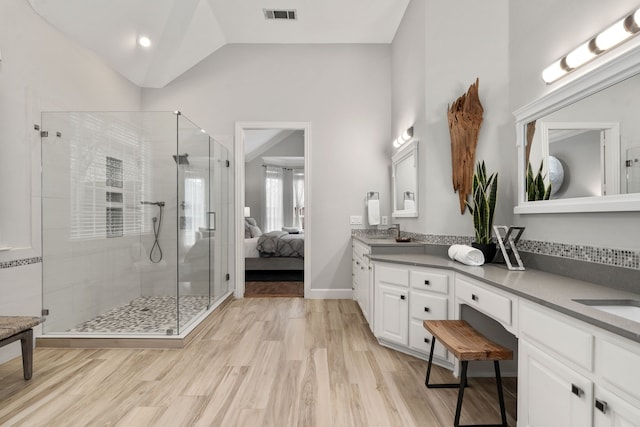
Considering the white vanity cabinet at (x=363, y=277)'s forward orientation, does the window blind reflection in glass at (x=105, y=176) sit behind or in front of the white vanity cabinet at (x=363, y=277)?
in front

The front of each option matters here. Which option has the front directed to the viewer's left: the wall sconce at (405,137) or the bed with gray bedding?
the wall sconce

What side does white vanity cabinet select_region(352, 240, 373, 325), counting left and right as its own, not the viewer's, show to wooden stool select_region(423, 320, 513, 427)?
left

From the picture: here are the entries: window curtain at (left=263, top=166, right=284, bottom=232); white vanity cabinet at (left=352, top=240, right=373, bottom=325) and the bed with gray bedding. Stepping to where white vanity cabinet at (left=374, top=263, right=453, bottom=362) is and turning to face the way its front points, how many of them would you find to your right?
3

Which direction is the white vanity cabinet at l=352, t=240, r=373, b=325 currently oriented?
to the viewer's left

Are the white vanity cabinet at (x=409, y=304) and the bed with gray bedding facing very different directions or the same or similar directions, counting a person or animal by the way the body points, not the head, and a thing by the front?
very different directions

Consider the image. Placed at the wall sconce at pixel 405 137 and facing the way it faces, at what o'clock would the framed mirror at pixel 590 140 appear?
The framed mirror is roughly at 8 o'clock from the wall sconce.

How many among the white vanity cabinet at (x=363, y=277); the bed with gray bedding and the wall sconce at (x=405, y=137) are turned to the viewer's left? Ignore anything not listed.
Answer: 2

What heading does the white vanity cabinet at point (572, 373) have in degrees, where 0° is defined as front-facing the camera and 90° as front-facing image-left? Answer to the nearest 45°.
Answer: approximately 45°
